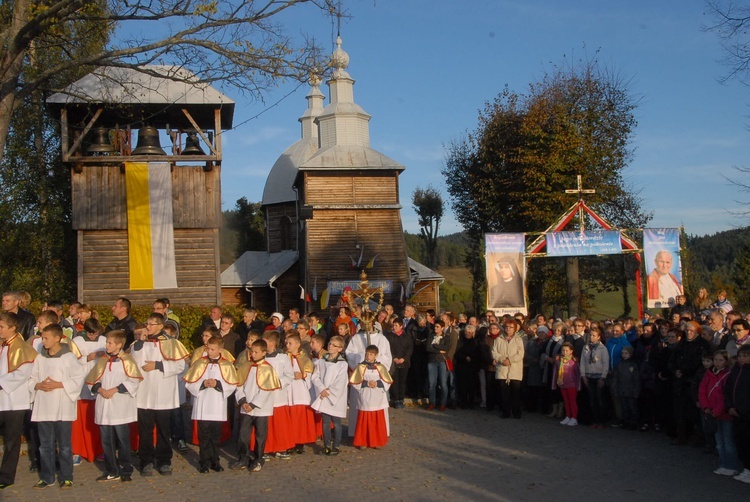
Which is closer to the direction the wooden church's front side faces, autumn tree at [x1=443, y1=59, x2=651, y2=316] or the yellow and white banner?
the yellow and white banner

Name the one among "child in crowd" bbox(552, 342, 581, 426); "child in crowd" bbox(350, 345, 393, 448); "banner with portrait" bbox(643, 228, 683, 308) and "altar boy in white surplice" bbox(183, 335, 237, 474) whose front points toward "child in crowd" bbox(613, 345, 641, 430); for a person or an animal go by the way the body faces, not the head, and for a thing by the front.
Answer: the banner with portrait

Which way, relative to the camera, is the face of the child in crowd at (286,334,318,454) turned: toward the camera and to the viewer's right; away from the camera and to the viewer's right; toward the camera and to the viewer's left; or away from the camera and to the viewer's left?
toward the camera and to the viewer's left

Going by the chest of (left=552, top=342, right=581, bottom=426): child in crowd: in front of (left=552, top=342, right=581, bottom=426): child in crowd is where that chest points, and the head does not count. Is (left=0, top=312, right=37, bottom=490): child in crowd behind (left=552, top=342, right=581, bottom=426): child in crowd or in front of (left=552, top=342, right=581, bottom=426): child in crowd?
in front

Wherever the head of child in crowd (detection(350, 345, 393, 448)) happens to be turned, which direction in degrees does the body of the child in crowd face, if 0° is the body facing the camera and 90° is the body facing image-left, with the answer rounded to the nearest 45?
approximately 0°

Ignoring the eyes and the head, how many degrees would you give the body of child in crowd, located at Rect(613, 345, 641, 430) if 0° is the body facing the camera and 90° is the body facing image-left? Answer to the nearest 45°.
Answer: approximately 45°

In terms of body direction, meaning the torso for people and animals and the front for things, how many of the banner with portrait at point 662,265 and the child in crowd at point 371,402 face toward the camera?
2

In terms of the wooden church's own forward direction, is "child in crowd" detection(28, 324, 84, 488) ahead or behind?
ahead

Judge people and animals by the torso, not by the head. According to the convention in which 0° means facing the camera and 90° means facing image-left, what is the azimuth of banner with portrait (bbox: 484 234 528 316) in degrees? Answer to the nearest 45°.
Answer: approximately 0°
